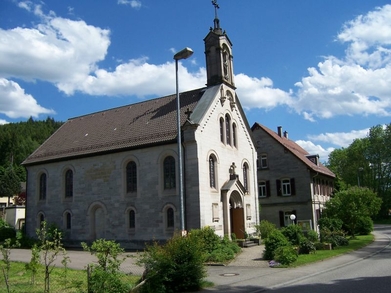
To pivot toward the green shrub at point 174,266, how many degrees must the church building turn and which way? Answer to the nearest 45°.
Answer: approximately 45° to its right

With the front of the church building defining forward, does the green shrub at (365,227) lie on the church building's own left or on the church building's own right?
on the church building's own left

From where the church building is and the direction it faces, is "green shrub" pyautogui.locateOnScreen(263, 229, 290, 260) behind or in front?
in front

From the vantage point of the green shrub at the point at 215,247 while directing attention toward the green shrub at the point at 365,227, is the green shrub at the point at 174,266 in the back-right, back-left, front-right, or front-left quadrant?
back-right

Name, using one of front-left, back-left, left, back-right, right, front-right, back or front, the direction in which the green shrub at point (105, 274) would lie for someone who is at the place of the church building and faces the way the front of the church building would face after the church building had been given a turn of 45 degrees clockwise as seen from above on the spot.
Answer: front

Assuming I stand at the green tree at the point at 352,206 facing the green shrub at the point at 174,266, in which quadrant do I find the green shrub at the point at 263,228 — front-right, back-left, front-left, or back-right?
front-right

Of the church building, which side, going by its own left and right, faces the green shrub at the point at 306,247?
front

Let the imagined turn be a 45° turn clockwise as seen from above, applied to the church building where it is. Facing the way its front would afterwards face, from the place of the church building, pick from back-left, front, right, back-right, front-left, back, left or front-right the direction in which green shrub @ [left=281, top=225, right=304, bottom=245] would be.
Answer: front-left
